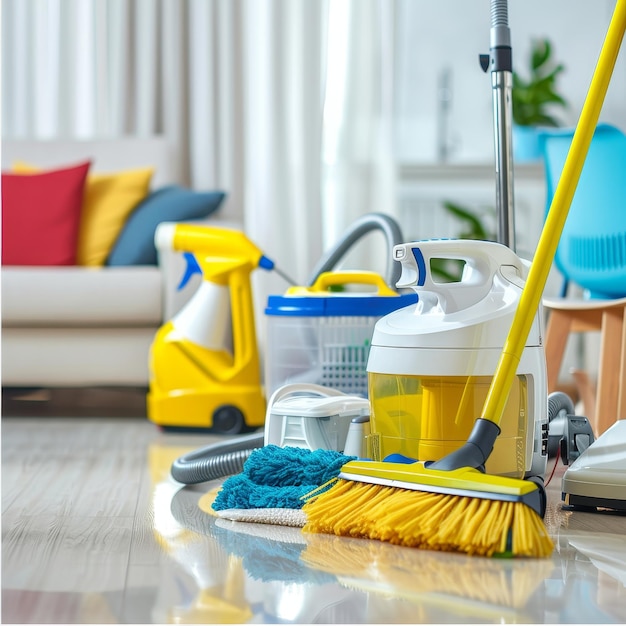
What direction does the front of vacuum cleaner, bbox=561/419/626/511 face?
to the viewer's left

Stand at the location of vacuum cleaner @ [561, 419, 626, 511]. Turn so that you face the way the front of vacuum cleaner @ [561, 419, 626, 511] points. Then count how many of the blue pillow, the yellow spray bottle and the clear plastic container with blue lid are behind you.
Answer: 0

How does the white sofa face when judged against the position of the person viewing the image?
facing the viewer

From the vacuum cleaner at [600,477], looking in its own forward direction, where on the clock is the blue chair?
The blue chair is roughly at 3 o'clock from the vacuum cleaner.

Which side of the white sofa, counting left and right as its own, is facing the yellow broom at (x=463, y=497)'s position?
front

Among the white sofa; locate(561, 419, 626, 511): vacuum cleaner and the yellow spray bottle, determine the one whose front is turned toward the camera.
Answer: the white sofa

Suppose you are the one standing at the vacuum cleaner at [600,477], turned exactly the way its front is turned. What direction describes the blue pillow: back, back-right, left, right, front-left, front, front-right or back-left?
front-right

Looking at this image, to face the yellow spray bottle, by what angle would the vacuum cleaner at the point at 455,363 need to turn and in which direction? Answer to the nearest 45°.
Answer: approximately 45° to its right
